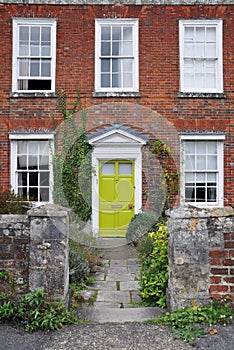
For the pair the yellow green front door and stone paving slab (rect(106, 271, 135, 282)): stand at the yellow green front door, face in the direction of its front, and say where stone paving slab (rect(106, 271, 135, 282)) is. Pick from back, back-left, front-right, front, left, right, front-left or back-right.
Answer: front

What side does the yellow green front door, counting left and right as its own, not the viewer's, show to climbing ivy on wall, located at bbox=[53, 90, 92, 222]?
right

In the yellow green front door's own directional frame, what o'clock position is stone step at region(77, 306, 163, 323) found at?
The stone step is roughly at 12 o'clock from the yellow green front door.

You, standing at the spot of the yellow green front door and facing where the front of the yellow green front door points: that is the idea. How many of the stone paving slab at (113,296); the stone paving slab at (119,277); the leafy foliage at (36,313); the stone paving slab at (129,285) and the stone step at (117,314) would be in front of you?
5

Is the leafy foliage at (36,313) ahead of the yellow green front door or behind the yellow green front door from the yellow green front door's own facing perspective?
ahead

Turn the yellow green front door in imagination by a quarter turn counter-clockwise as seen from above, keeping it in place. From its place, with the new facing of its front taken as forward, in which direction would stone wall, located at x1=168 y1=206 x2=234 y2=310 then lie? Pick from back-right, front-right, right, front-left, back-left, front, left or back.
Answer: right

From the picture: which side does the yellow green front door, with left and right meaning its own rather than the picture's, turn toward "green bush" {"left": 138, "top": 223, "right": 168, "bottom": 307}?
front

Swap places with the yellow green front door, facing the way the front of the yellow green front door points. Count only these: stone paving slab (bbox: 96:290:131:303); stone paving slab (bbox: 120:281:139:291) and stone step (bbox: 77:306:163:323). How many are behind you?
0

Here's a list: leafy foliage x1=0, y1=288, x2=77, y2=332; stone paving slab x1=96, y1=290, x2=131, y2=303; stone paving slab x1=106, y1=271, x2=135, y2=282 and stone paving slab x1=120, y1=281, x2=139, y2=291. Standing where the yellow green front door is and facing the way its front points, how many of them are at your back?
0

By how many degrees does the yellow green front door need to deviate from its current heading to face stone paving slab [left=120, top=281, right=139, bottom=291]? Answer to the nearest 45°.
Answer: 0° — it already faces it

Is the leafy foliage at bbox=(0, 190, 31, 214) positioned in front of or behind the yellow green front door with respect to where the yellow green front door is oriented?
in front

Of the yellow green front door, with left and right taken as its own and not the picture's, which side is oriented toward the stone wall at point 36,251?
front

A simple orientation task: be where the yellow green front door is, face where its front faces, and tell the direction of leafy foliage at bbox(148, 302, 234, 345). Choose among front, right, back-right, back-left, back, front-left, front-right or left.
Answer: front

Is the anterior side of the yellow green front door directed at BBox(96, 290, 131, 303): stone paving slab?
yes

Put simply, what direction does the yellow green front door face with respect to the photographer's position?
facing the viewer
